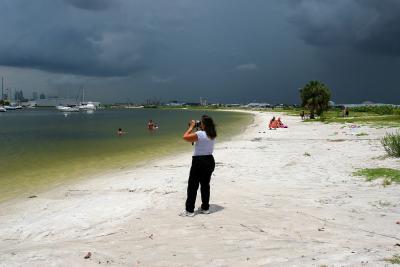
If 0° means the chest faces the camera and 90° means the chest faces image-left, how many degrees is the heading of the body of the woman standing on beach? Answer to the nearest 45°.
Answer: approximately 135°

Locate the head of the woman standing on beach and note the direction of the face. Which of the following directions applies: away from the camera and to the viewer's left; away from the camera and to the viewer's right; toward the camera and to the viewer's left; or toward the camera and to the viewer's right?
away from the camera and to the viewer's left
